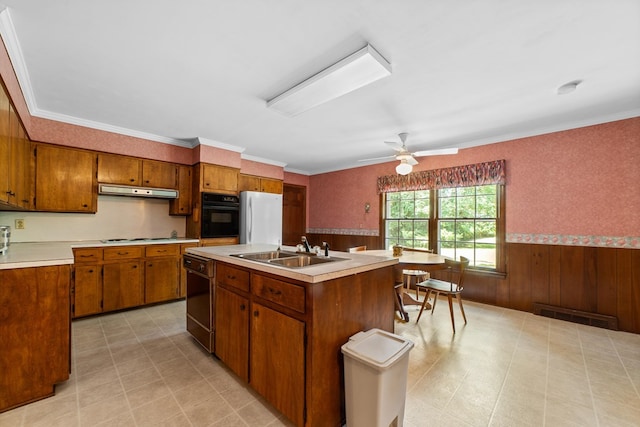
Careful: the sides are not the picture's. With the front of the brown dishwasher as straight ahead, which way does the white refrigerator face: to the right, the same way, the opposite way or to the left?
to the left

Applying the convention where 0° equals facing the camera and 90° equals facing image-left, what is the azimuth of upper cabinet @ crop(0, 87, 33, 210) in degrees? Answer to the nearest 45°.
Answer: approximately 270°

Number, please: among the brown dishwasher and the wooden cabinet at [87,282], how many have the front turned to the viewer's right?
0

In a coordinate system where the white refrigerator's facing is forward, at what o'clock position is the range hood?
The range hood is roughly at 4 o'clock from the white refrigerator.

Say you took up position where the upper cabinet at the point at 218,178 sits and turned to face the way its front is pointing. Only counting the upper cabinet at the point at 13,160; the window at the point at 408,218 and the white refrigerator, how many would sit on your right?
1

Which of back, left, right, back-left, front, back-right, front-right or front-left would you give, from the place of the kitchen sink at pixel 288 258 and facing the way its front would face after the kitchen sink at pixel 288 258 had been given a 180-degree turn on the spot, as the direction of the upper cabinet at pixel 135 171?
left

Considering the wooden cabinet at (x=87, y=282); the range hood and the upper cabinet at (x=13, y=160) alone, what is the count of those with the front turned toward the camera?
2

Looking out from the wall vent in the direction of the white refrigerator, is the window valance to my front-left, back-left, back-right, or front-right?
front-right

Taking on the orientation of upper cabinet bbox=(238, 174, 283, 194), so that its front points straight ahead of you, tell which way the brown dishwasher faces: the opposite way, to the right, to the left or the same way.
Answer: to the right

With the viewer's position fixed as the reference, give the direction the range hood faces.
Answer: facing the viewer

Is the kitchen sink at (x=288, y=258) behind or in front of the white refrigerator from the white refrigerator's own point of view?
in front

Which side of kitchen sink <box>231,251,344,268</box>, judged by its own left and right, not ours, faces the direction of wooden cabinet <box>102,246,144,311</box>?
right

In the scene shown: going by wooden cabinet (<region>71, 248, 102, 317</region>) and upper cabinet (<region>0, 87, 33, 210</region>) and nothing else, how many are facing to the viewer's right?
1

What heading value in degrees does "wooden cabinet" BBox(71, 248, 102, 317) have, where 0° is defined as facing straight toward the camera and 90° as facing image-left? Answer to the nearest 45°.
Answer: approximately 0°

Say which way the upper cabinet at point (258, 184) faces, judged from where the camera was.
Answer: facing the viewer and to the right of the viewer
